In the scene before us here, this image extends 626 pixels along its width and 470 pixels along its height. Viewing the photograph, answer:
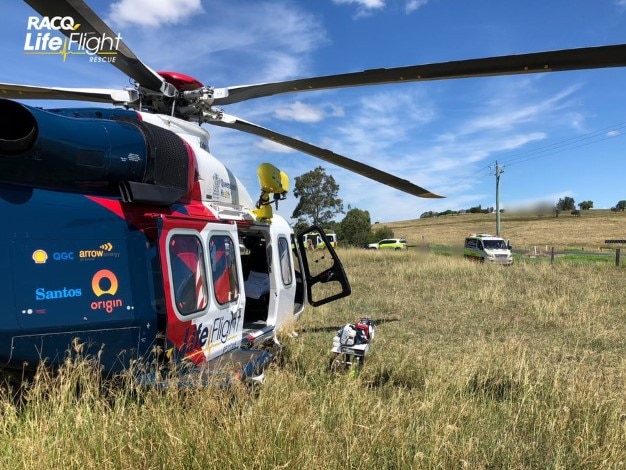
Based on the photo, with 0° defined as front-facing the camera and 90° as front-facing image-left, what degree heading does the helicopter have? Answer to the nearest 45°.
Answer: approximately 225°

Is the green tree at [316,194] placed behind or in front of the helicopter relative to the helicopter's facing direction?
in front

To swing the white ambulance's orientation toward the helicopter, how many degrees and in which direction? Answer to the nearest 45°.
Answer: approximately 45° to its right

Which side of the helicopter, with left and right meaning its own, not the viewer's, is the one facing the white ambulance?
front

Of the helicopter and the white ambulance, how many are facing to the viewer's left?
0
